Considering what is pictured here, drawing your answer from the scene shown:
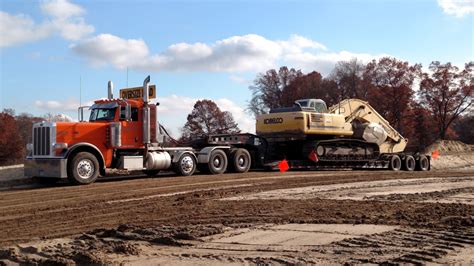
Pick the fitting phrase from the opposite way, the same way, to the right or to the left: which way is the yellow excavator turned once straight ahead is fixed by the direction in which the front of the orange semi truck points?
the opposite way

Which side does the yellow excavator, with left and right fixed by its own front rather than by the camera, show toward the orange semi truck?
back

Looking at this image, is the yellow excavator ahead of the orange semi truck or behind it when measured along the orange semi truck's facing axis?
behind

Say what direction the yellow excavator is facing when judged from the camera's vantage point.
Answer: facing away from the viewer and to the right of the viewer

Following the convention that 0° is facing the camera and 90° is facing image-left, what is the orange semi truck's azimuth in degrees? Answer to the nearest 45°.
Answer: approximately 45°
